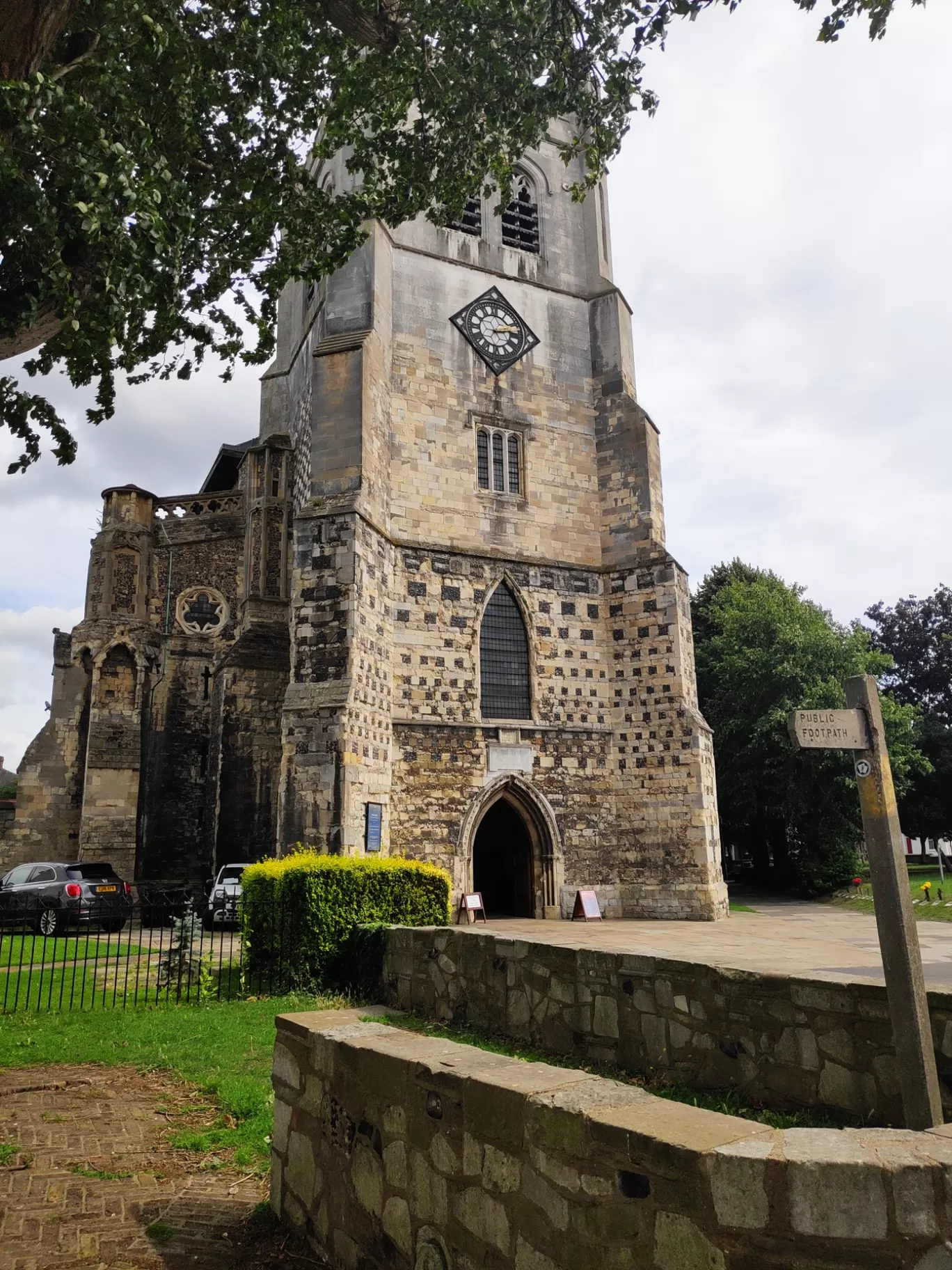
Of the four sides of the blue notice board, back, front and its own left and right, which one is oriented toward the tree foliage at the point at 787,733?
left

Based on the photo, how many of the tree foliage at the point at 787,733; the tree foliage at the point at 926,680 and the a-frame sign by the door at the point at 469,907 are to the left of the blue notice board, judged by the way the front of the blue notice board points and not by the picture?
3

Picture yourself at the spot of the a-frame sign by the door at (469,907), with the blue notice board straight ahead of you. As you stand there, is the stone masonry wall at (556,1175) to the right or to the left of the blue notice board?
left

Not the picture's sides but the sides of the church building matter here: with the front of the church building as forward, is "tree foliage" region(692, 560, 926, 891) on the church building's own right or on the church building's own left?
on the church building's own left

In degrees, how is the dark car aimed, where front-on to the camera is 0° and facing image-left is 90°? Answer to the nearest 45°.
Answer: approximately 135°

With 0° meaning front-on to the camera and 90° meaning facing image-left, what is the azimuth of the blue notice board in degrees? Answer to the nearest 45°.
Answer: approximately 315°

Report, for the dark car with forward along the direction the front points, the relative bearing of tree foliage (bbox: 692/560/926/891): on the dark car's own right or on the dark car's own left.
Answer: on the dark car's own right

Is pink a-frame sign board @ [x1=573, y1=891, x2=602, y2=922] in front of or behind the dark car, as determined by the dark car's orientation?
behind

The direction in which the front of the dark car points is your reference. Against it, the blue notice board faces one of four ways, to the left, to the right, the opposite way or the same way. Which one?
the opposite way

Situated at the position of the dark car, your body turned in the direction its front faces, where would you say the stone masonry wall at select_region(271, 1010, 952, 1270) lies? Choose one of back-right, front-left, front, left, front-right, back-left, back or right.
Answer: back-left
